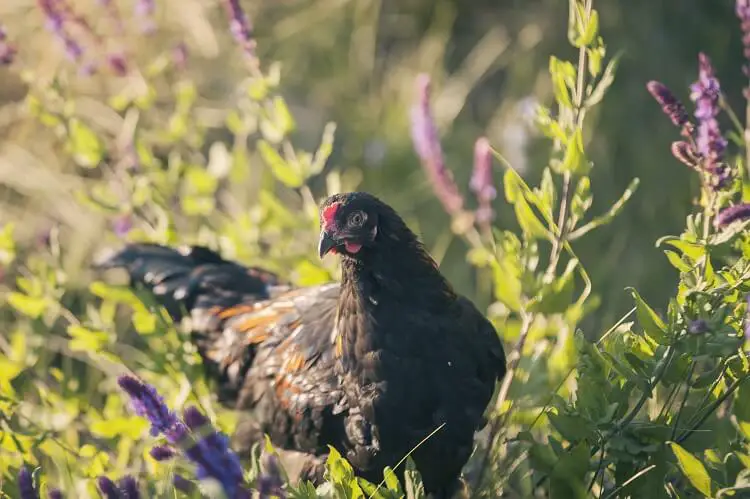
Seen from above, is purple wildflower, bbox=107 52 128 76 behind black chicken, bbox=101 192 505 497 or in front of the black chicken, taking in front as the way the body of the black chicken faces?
behind

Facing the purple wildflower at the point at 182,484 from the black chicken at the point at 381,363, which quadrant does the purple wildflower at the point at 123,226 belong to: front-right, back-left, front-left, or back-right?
back-right

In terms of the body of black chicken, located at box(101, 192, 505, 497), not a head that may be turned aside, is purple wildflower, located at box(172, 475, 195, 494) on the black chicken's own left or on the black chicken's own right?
on the black chicken's own right

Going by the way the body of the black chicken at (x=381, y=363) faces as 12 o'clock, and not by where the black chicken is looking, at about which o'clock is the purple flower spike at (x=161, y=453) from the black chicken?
The purple flower spike is roughly at 3 o'clock from the black chicken.

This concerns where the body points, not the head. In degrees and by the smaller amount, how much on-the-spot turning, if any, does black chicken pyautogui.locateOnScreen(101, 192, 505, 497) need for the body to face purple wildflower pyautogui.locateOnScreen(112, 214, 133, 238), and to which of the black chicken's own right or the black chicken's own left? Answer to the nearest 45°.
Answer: approximately 180°

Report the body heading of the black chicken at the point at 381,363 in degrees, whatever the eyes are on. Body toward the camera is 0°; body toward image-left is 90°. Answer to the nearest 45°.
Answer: approximately 315°
